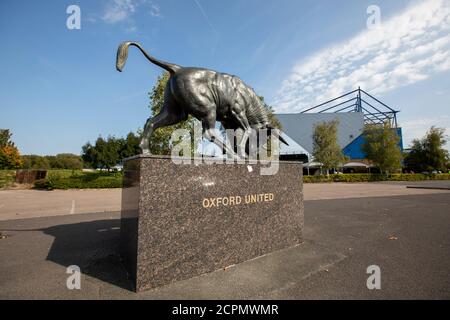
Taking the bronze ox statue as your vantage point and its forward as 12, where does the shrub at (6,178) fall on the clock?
The shrub is roughly at 9 o'clock from the bronze ox statue.

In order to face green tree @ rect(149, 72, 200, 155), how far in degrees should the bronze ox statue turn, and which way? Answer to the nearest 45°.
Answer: approximately 45° to its left

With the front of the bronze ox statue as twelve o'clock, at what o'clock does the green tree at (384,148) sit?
The green tree is roughly at 12 o'clock from the bronze ox statue.

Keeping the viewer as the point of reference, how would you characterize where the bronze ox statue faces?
facing away from the viewer and to the right of the viewer

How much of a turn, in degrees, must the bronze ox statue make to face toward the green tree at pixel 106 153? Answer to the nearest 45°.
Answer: approximately 90° to its left

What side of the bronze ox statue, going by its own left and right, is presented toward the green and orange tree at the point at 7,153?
left

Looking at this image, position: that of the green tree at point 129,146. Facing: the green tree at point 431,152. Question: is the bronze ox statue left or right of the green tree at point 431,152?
right

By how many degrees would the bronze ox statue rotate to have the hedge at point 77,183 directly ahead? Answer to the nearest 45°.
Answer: approximately 90° to its left

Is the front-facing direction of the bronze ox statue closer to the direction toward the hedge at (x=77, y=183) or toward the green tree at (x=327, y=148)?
the green tree
